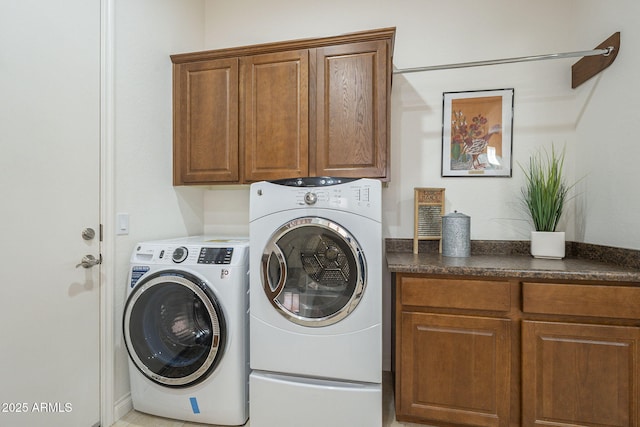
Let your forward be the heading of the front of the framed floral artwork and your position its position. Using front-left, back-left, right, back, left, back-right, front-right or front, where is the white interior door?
front-right

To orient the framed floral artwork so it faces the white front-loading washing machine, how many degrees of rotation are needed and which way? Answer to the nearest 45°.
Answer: approximately 45° to its right

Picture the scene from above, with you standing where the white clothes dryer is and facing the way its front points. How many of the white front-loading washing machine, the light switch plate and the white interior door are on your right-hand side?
3

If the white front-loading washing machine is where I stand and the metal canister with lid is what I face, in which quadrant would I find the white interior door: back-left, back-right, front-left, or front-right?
back-right

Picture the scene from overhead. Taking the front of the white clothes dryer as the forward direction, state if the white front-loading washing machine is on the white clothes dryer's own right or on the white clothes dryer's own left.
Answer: on the white clothes dryer's own right

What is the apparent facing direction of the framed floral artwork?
toward the camera

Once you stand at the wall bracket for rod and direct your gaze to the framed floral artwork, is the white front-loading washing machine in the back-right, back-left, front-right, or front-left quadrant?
front-left

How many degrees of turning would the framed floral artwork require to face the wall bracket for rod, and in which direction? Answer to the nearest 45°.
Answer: approximately 90° to its left

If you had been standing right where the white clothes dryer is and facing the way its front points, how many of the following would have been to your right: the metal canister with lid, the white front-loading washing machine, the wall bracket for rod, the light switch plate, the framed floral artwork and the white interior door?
3

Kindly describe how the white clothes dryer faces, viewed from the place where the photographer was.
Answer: facing the viewer

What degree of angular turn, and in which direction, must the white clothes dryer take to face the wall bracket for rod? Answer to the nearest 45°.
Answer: approximately 90° to its left

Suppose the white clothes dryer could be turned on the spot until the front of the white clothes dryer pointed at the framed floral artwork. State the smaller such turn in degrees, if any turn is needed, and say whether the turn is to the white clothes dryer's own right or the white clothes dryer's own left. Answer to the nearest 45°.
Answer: approximately 135° to the white clothes dryer's own left

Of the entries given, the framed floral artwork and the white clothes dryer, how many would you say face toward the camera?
2

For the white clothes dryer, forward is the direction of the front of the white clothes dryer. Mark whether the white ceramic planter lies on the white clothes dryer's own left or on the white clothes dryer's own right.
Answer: on the white clothes dryer's own left

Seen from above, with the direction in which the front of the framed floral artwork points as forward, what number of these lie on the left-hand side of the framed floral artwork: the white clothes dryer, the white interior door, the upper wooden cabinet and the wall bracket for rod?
1
